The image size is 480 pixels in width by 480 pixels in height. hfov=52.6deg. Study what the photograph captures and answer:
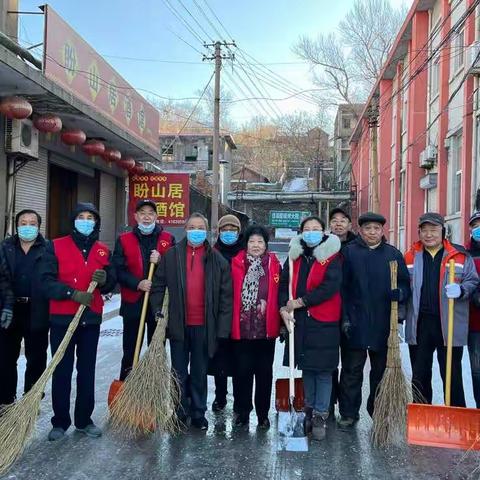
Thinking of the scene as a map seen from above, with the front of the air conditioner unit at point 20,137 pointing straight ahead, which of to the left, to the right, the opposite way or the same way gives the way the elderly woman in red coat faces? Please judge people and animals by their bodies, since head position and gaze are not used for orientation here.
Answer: to the right

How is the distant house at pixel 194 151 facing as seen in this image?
toward the camera

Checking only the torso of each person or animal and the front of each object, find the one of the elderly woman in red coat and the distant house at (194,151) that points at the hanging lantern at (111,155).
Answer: the distant house

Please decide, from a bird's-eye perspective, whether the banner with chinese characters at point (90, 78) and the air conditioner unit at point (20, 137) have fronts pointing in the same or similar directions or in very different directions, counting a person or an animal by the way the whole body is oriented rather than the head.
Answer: same or similar directions

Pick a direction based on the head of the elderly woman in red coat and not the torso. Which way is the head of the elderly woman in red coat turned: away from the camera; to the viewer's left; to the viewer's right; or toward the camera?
toward the camera

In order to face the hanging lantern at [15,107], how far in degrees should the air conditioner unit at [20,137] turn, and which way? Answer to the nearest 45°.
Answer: approximately 45° to its right

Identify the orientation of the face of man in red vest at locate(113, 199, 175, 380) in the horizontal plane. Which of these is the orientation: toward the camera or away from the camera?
toward the camera

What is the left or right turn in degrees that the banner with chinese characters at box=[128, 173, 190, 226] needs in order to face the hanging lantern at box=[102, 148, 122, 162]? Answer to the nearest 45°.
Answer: approximately 45° to its right

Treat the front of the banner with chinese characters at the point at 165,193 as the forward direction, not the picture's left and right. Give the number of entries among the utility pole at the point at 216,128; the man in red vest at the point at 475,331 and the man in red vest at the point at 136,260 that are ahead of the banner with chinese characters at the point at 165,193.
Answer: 2

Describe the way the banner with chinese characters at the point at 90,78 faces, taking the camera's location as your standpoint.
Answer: facing the viewer and to the right of the viewer

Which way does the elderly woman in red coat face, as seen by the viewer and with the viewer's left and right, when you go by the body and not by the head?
facing the viewer

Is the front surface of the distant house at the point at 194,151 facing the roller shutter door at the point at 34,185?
yes

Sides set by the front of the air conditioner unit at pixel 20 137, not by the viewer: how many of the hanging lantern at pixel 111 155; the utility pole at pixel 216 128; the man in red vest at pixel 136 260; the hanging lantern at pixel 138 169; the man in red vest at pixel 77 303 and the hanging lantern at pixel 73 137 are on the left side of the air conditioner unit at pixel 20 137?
4

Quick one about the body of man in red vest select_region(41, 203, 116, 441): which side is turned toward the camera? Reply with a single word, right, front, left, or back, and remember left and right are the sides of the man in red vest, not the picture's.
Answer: front

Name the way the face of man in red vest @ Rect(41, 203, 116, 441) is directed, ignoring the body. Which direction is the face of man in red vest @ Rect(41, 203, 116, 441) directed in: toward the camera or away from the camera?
toward the camera

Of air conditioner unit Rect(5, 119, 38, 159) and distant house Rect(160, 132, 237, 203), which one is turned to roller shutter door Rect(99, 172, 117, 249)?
the distant house

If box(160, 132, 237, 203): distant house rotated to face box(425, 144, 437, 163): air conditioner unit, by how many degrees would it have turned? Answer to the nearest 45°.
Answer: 0° — it already faces it
